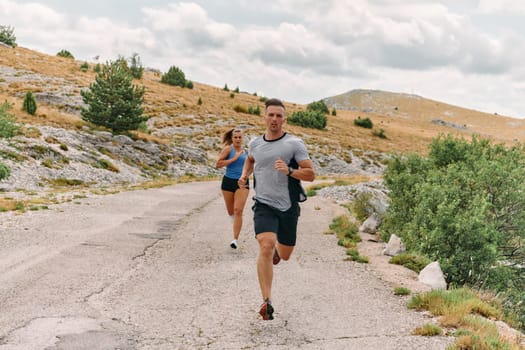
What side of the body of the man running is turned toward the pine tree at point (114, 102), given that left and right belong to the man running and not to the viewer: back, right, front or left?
back

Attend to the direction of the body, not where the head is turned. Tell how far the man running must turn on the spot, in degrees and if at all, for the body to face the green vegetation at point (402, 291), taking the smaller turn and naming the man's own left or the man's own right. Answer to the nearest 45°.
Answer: approximately 135° to the man's own left

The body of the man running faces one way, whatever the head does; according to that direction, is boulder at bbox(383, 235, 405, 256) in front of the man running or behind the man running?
behind

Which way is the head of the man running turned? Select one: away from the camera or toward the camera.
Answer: toward the camera

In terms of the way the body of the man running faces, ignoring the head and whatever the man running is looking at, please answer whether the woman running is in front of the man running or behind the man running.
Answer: behind

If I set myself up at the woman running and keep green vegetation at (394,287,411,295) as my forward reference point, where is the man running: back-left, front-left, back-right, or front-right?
front-right

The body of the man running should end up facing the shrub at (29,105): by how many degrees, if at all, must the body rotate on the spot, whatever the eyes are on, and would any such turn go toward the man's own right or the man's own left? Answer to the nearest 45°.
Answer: approximately 135° to the man's own right

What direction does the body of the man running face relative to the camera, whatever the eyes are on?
toward the camera

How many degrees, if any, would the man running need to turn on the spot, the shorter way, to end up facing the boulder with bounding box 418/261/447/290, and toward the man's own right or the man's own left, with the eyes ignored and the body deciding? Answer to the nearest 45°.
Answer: approximately 135° to the man's own left

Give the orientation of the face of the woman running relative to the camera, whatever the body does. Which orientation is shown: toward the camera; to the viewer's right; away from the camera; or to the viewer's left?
toward the camera

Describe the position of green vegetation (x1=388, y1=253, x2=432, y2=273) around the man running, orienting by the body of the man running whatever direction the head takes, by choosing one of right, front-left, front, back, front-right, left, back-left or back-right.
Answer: back-left

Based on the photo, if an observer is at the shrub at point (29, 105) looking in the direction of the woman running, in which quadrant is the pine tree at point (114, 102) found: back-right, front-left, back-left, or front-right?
front-left
